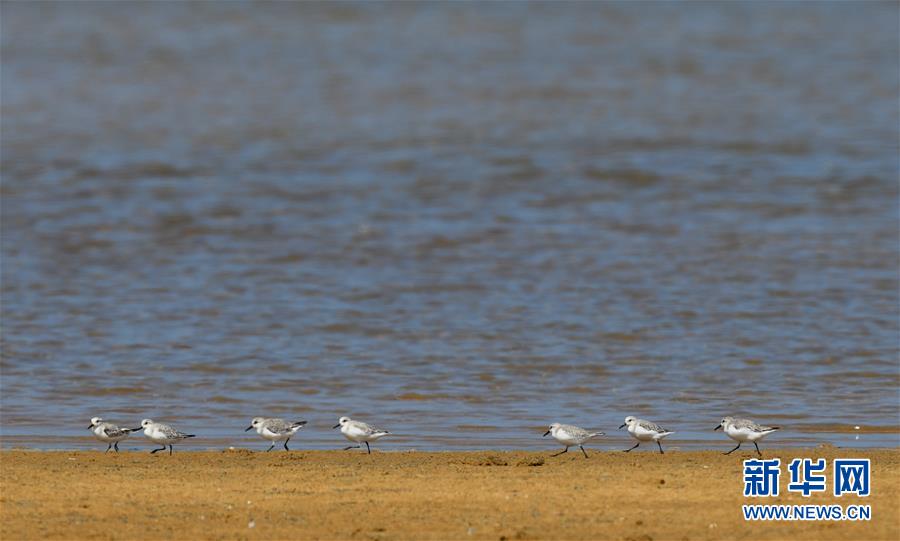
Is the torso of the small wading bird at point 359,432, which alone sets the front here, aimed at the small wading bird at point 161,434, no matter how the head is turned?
yes

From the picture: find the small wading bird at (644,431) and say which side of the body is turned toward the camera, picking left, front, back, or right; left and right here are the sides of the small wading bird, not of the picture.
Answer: left

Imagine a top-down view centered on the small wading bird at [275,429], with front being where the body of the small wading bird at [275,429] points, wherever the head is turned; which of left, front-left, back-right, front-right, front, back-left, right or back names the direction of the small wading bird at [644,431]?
back

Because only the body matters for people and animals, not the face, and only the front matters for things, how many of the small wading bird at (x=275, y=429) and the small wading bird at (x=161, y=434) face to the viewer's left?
2

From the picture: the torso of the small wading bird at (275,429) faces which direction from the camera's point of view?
to the viewer's left

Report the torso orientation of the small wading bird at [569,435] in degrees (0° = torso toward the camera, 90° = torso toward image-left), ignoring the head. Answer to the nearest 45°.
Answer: approximately 90°

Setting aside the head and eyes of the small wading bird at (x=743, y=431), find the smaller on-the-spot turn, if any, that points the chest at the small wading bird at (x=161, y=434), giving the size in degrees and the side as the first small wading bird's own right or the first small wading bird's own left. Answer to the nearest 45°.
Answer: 0° — it already faces it

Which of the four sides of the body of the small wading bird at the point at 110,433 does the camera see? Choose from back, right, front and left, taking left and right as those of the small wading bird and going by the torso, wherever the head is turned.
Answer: left

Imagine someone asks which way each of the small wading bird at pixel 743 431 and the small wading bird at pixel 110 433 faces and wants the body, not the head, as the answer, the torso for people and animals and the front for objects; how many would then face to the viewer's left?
2

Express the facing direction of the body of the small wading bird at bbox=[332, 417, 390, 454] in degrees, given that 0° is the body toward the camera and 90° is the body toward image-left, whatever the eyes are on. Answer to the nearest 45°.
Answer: approximately 90°

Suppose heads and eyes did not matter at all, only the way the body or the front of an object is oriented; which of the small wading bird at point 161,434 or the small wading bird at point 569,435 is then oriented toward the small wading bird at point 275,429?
the small wading bird at point 569,435

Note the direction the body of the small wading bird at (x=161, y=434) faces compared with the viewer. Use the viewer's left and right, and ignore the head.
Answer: facing to the left of the viewer

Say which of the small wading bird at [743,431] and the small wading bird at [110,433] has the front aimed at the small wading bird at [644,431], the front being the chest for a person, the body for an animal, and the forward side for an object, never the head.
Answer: the small wading bird at [743,431]
